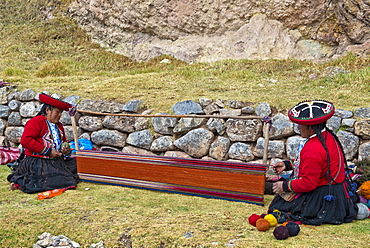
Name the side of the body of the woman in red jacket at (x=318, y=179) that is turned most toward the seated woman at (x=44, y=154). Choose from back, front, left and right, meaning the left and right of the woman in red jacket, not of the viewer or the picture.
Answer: front

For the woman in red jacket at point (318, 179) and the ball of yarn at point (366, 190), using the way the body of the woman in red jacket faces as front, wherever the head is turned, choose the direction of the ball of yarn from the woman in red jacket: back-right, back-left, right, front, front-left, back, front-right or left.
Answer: back-right

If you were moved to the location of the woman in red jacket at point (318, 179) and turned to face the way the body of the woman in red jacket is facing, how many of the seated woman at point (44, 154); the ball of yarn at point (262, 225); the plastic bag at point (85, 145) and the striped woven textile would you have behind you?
0

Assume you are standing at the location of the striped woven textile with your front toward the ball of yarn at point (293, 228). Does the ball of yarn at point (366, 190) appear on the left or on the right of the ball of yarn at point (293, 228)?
left

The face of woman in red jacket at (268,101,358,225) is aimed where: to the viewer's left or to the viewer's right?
to the viewer's left

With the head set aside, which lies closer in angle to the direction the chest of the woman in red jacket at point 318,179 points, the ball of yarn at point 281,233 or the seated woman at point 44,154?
the seated woman

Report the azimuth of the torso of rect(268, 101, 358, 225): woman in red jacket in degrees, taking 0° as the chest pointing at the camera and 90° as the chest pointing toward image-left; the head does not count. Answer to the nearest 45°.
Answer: approximately 90°

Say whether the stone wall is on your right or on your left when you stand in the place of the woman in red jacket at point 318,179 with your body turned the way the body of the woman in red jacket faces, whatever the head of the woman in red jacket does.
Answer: on your right

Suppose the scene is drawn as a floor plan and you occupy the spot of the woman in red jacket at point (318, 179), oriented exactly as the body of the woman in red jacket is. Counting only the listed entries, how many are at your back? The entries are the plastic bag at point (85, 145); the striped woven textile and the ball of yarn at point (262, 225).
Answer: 0

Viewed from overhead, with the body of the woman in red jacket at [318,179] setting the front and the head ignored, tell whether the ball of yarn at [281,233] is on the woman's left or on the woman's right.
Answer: on the woman's left
